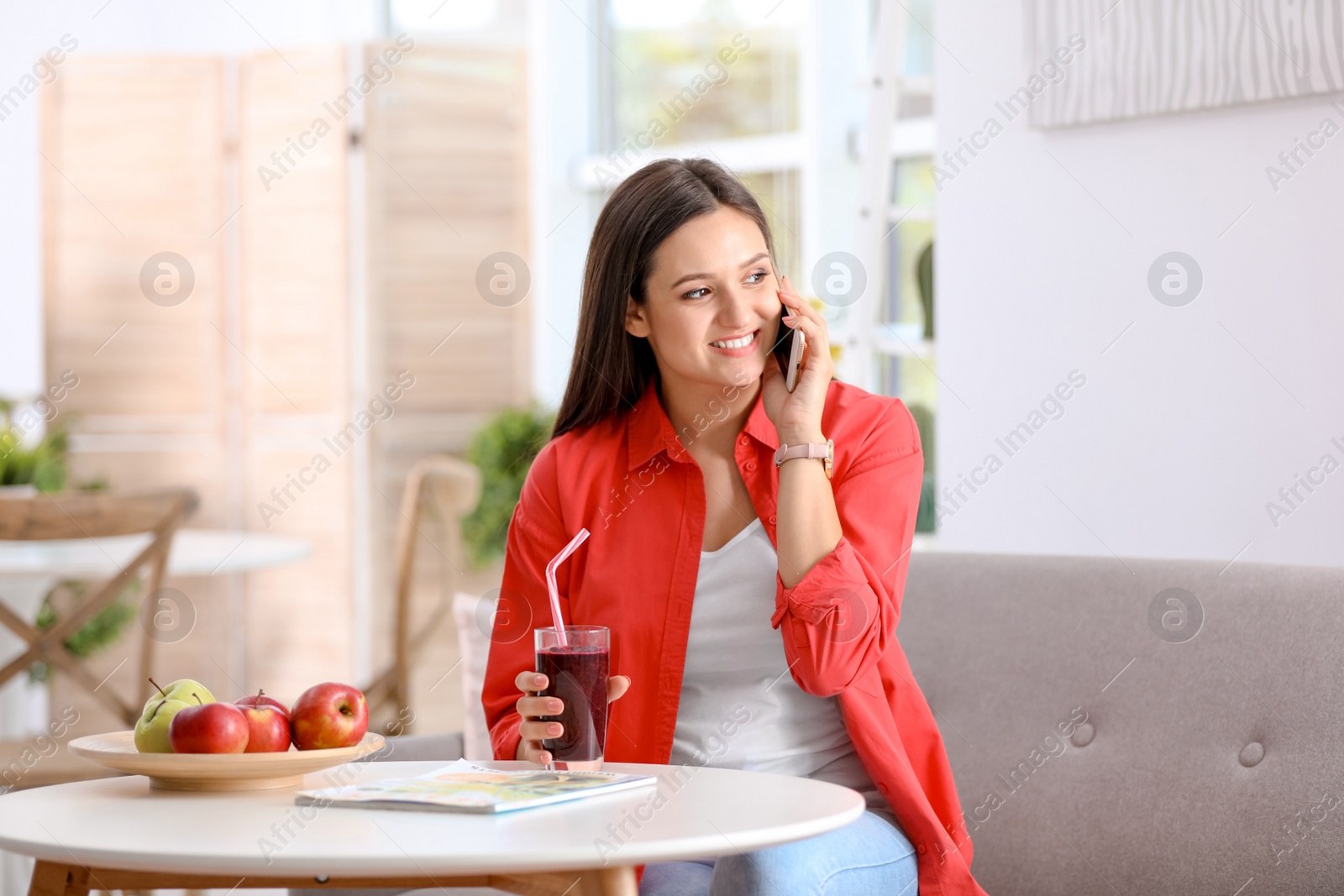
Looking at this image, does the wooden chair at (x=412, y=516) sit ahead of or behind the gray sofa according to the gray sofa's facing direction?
behind

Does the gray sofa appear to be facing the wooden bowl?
no

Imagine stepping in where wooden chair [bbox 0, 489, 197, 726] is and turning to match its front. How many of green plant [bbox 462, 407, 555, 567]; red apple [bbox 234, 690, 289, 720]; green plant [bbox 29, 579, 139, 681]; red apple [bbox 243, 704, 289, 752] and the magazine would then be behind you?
3

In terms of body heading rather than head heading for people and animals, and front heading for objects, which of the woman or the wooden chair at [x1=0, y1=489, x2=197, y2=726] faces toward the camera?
the woman

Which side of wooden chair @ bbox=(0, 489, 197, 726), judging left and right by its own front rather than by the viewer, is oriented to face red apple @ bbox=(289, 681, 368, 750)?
back

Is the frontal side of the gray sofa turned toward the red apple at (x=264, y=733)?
no

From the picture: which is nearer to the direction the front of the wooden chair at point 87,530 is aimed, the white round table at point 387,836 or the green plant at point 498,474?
the green plant

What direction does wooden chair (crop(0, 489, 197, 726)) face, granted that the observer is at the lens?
facing away from the viewer

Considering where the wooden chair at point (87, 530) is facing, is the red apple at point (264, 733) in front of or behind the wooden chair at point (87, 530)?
behind

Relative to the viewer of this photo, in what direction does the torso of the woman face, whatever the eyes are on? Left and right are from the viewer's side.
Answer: facing the viewer

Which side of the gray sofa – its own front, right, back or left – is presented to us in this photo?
front

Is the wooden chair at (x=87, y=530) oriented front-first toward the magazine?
no

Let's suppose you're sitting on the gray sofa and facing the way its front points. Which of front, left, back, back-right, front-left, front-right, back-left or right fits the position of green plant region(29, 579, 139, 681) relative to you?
back-right

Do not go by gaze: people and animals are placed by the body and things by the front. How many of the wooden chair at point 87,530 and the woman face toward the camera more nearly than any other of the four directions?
1

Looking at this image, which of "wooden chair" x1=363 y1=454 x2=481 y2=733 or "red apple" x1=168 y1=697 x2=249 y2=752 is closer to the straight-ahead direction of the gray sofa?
the red apple
